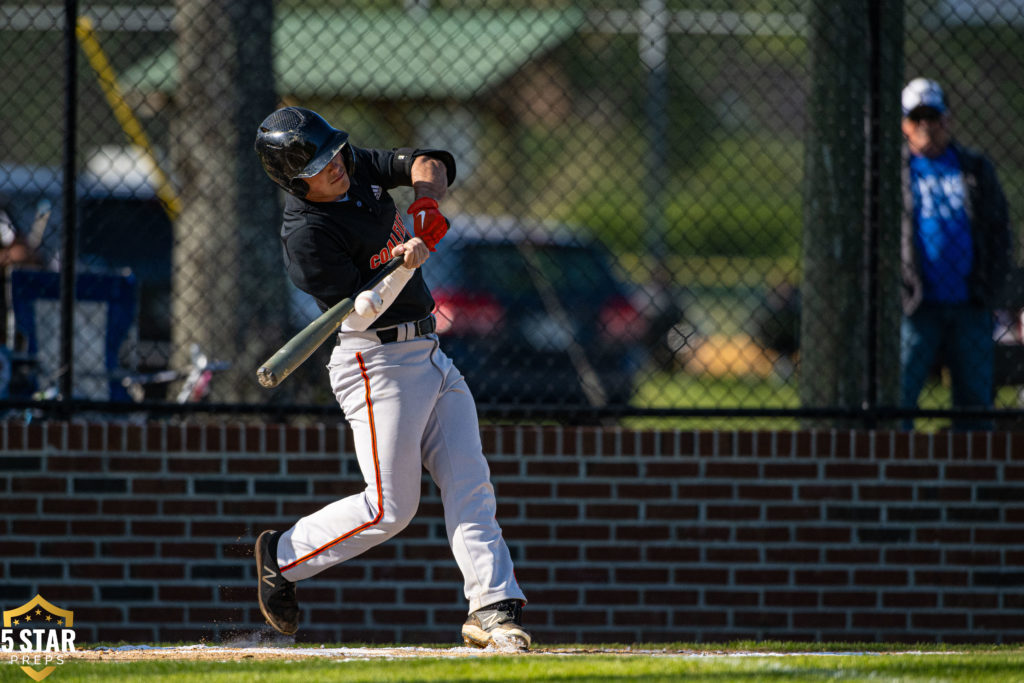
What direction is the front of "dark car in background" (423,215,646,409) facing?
away from the camera

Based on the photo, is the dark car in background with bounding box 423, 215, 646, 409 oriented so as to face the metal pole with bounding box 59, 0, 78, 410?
no

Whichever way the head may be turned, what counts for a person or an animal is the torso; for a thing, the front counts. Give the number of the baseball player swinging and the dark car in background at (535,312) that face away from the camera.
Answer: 1

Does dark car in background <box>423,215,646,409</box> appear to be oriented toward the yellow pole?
no

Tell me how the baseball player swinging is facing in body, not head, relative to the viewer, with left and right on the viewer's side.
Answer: facing the viewer and to the right of the viewer

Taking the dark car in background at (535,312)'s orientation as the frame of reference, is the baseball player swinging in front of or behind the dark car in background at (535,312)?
behind

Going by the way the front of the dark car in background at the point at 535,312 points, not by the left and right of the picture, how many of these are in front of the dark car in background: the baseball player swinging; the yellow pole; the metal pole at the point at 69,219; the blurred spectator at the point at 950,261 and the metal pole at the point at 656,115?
1

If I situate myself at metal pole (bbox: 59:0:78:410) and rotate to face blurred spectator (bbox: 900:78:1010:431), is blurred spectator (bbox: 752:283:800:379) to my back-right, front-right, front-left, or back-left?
front-left

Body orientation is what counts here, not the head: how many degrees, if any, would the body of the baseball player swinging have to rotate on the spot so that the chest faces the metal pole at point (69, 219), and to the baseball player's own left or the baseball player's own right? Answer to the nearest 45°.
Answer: approximately 180°

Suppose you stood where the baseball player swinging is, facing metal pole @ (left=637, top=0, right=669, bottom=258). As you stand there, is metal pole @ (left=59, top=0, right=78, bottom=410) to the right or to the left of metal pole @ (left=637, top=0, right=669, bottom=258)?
left

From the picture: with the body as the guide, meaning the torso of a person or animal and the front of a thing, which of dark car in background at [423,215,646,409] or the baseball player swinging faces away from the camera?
the dark car in background
